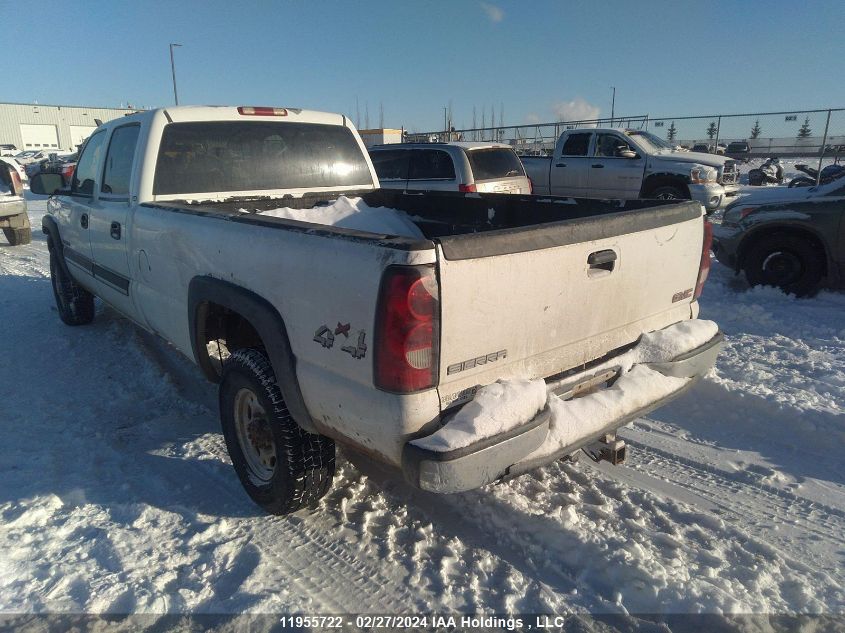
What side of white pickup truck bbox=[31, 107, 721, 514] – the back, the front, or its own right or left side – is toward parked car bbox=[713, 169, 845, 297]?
right

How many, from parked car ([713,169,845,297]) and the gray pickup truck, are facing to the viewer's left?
1

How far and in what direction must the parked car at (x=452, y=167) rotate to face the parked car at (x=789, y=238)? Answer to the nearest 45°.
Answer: approximately 180°

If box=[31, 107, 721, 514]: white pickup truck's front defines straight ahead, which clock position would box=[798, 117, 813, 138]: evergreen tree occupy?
The evergreen tree is roughly at 3 o'clock from the white pickup truck.

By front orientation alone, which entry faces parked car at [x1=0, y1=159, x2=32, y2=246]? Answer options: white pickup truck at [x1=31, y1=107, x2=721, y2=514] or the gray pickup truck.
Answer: the white pickup truck

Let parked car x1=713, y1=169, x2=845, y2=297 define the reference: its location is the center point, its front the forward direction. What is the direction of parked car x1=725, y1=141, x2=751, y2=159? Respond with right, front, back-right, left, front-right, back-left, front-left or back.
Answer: right

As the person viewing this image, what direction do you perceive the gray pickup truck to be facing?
facing the viewer and to the right of the viewer

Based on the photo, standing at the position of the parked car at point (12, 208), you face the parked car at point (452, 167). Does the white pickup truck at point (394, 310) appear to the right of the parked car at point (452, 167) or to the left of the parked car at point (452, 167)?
right

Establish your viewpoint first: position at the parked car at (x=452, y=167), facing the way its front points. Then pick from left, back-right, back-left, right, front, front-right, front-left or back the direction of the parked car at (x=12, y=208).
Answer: front-left

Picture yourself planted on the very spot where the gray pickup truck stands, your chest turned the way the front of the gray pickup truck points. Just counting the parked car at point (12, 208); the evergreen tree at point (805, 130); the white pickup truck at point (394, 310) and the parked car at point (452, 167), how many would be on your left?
1

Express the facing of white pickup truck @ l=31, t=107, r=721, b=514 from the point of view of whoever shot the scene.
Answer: facing away from the viewer and to the left of the viewer

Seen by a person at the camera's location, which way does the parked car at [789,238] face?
facing to the left of the viewer

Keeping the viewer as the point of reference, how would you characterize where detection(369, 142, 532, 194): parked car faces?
facing away from the viewer and to the left of the viewer

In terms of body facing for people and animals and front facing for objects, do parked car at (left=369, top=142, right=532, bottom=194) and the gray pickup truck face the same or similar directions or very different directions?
very different directions
